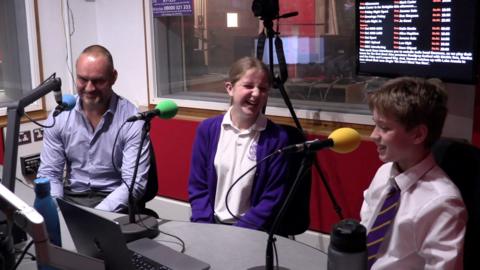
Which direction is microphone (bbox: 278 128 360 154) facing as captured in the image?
to the viewer's right

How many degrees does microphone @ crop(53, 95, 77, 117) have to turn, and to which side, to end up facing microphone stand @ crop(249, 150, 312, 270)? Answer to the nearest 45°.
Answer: approximately 45° to its right

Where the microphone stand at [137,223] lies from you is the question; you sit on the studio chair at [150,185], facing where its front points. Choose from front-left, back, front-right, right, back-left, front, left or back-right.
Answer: front-right

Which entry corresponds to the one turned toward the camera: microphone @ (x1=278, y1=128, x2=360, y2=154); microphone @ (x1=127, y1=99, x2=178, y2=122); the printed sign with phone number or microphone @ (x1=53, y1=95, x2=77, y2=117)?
the printed sign with phone number

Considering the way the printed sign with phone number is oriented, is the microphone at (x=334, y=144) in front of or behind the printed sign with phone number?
in front

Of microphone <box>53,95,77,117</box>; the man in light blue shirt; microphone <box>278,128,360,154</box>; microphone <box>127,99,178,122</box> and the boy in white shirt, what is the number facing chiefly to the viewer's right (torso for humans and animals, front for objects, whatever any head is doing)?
3

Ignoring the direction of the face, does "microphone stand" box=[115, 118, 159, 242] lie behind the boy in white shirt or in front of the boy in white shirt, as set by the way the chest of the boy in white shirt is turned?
in front

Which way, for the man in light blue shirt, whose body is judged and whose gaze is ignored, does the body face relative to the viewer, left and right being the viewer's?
facing the viewer

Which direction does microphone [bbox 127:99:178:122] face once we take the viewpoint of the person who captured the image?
facing to the right of the viewer

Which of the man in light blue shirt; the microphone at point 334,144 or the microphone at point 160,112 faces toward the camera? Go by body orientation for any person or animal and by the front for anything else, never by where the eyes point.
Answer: the man in light blue shirt

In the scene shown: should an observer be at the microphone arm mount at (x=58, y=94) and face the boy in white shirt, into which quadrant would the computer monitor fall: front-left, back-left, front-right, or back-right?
front-left

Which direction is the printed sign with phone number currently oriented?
toward the camera

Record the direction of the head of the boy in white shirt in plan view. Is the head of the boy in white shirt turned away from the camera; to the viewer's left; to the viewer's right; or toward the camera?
to the viewer's left
